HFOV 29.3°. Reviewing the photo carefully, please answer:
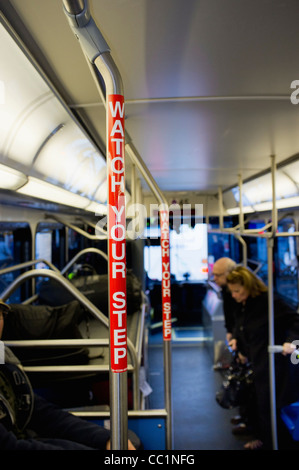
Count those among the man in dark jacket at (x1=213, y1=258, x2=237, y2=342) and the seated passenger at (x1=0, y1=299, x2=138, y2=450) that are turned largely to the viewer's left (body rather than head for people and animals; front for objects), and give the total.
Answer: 1

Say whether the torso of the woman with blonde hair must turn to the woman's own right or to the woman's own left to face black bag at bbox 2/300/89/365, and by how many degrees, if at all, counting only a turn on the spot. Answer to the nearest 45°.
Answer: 0° — they already face it

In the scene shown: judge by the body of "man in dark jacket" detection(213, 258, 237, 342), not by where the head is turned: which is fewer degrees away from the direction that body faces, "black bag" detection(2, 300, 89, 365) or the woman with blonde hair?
the black bag

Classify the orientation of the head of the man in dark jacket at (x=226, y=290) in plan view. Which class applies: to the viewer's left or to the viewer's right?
to the viewer's left

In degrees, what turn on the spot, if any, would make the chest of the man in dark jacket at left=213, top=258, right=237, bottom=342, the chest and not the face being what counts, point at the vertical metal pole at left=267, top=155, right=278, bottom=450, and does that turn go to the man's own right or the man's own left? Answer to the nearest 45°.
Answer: approximately 90° to the man's own left

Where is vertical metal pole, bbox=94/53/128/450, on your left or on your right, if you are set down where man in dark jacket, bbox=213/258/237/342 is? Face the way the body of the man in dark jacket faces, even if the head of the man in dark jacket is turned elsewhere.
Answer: on your left

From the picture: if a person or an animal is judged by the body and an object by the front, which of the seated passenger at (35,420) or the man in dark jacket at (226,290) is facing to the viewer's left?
the man in dark jacket

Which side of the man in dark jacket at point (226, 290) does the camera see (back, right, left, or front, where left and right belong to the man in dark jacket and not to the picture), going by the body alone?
left

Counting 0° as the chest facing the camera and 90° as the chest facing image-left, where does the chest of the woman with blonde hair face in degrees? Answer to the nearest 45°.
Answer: approximately 45°

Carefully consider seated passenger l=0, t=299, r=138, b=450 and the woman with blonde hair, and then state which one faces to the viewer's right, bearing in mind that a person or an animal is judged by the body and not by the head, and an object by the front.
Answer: the seated passenger

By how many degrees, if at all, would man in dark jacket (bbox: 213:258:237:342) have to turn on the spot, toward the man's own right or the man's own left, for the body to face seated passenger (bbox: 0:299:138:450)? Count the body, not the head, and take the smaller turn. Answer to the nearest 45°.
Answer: approximately 90° to the man's own left
